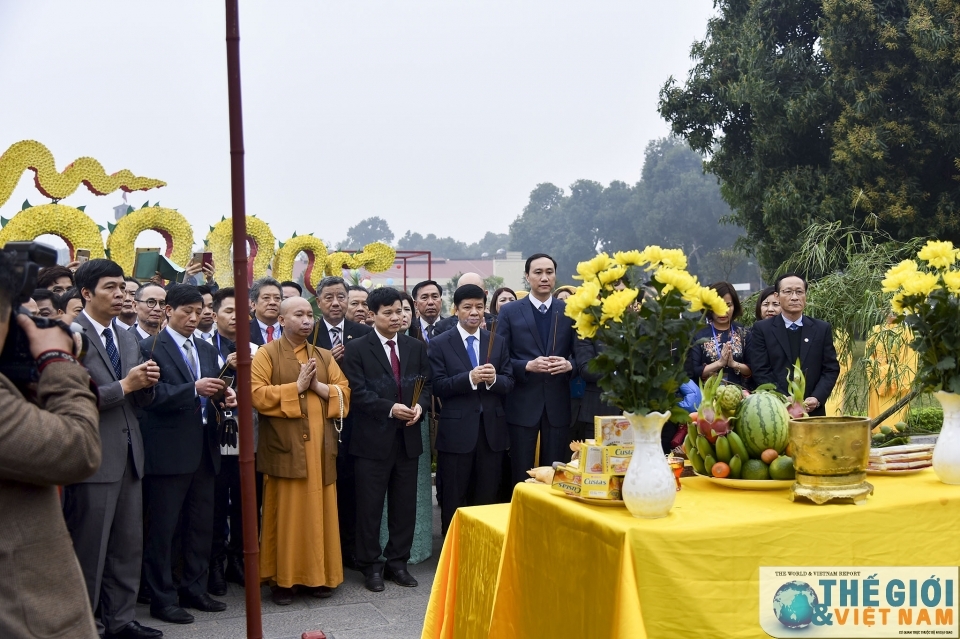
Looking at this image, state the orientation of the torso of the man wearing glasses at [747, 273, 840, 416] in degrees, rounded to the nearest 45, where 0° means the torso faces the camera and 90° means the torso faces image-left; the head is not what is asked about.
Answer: approximately 0°

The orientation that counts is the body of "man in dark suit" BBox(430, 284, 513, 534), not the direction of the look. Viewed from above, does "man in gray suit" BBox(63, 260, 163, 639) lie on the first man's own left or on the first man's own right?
on the first man's own right

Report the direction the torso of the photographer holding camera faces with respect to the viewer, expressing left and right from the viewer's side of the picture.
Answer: facing to the right of the viewer

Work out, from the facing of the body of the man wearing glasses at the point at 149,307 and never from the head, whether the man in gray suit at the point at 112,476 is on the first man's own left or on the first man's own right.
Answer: on the first man's own right

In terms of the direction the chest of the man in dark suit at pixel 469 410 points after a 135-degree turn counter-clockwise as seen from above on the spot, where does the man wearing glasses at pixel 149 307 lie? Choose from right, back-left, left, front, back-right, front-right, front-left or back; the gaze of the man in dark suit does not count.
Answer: left

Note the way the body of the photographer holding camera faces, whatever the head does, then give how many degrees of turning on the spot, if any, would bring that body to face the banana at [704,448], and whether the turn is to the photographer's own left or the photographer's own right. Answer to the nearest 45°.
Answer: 0° — they already face it
